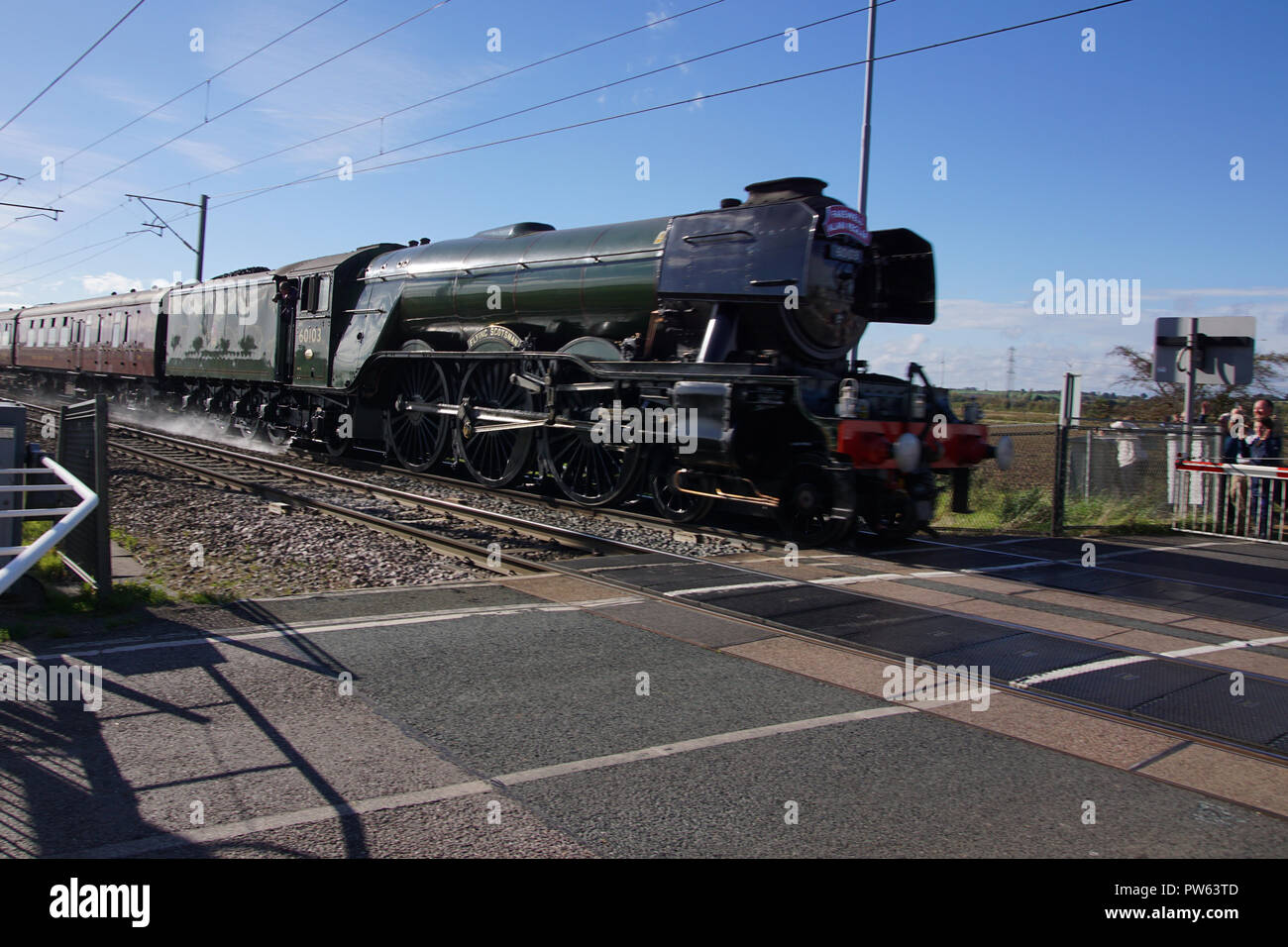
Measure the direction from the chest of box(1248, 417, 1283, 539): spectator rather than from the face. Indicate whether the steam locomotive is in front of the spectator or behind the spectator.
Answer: in front

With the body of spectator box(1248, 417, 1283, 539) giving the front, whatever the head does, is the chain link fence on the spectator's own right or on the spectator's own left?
on the spectator's own right

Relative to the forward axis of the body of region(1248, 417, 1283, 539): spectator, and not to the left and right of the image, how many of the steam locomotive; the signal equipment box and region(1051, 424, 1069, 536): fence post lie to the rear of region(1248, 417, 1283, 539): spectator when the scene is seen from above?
0

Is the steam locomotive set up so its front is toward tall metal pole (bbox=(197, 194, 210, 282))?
no

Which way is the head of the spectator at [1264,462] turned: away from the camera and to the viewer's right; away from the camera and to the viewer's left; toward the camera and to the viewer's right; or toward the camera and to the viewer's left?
toward the camera and to the viewer's left

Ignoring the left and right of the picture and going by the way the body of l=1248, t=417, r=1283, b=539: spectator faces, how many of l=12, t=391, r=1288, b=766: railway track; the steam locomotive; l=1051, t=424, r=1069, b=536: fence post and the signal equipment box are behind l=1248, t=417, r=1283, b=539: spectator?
0

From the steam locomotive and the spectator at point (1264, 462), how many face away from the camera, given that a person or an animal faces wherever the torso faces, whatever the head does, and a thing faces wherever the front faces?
0

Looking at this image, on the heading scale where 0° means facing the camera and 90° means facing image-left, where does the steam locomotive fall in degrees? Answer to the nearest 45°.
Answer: approximately 315°
